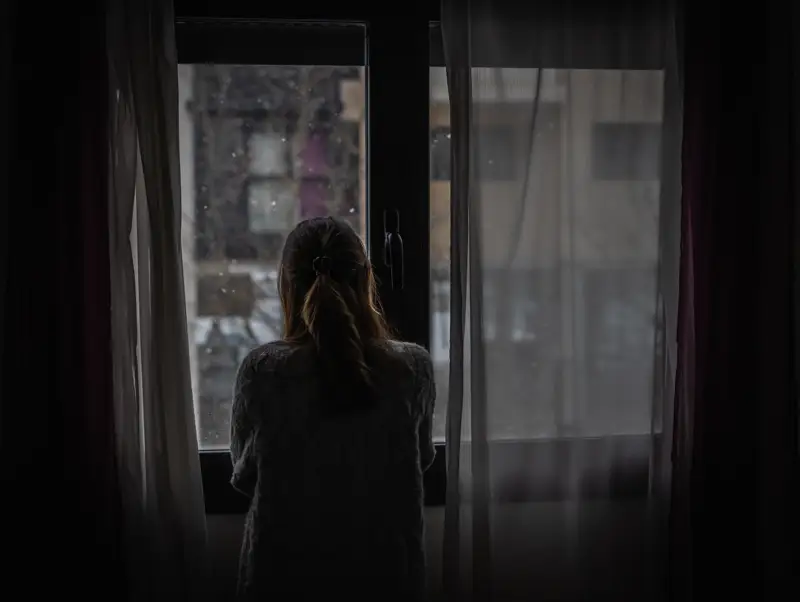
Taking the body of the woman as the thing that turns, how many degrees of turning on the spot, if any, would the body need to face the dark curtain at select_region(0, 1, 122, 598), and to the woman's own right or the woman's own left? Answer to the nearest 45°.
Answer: approximately 45° to the woman's own left

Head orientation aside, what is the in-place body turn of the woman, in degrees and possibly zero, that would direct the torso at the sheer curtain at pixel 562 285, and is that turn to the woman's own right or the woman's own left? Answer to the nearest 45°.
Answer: approximately 45° to the woman's own right

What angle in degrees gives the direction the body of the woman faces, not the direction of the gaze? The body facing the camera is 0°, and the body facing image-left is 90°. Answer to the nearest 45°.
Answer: approximately 180°

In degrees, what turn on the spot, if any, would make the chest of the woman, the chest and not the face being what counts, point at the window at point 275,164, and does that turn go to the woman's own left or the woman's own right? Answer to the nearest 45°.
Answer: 0° — they already face it

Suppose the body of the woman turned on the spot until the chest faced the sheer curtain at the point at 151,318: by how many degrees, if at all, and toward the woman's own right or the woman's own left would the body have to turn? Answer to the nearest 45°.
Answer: approximately 45° to the woman's own left

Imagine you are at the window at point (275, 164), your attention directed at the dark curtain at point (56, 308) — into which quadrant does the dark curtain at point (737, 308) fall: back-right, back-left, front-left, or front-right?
back-left

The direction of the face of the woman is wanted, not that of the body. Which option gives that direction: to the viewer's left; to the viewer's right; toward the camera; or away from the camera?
away from the camera

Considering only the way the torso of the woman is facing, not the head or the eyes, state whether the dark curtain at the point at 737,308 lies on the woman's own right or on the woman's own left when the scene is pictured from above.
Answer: on the woman's own right

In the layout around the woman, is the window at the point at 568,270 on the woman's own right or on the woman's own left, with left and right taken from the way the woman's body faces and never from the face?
on the woman's own right
